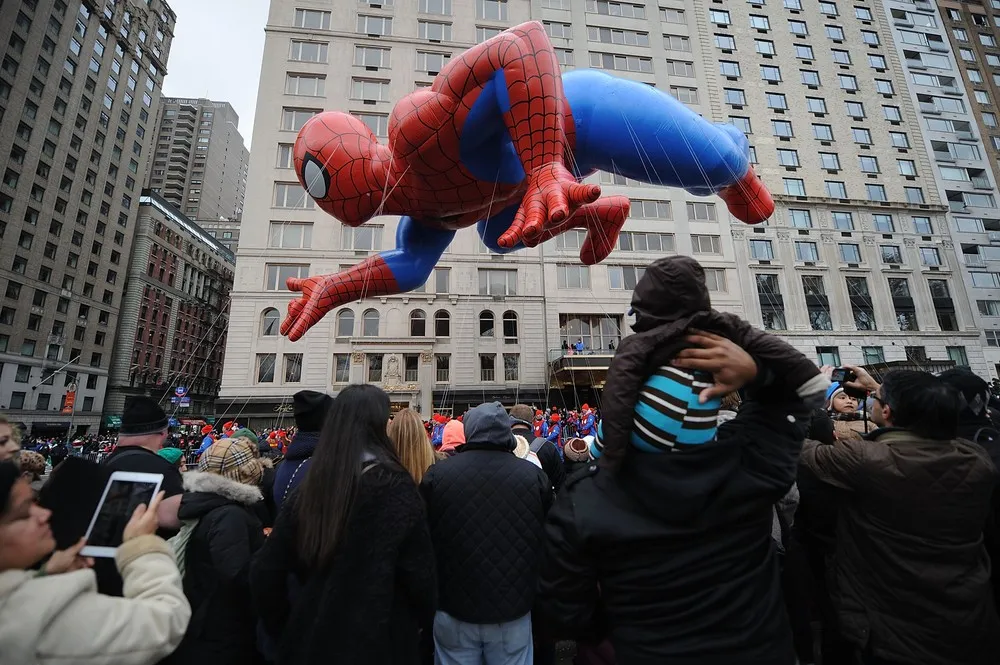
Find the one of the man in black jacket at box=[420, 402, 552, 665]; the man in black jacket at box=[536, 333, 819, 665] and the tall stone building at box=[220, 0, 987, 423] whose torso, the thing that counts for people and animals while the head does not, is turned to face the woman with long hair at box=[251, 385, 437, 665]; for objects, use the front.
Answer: the tall stone building

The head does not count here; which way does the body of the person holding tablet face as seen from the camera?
to the viewer's right

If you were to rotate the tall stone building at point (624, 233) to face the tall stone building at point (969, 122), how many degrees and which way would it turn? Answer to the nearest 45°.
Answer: approximately 135° to its left

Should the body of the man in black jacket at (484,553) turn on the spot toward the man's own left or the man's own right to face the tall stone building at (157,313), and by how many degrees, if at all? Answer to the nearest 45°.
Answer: approximately 45° to the man's own left

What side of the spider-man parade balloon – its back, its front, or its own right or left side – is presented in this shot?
left

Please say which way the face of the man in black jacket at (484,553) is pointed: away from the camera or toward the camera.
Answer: away from the camera

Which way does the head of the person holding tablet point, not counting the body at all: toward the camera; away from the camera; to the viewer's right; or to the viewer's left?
to the viewer's right

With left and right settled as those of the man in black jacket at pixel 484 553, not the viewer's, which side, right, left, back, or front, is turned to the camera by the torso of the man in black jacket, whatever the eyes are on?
back

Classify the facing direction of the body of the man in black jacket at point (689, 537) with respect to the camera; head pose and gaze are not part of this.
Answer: away from the camera

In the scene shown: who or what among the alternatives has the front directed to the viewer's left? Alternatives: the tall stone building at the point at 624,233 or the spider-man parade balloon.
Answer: the spider-man parade balloon
